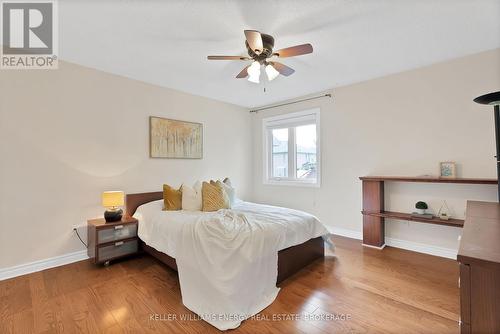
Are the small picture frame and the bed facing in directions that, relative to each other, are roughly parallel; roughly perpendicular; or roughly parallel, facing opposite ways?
roughly perpendicular

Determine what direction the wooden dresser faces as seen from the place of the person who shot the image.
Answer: facing to the left of the viewer

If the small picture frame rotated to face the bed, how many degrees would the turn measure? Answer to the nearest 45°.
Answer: approximately 45° to its right

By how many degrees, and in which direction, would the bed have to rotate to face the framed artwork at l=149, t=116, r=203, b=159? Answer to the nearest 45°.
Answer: approximately 180°

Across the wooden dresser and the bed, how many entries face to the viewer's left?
1

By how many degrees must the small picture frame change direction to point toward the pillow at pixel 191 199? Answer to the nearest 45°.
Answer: approximately 45° to its right

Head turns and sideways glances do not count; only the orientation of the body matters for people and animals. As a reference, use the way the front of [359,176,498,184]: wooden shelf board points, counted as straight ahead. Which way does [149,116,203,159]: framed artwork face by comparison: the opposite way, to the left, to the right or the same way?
to the left

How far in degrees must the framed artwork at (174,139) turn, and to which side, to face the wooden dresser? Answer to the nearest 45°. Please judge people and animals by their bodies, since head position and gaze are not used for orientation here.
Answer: approximately 45° to its right

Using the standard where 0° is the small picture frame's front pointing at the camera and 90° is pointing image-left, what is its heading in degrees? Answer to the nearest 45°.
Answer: approximately 0°
